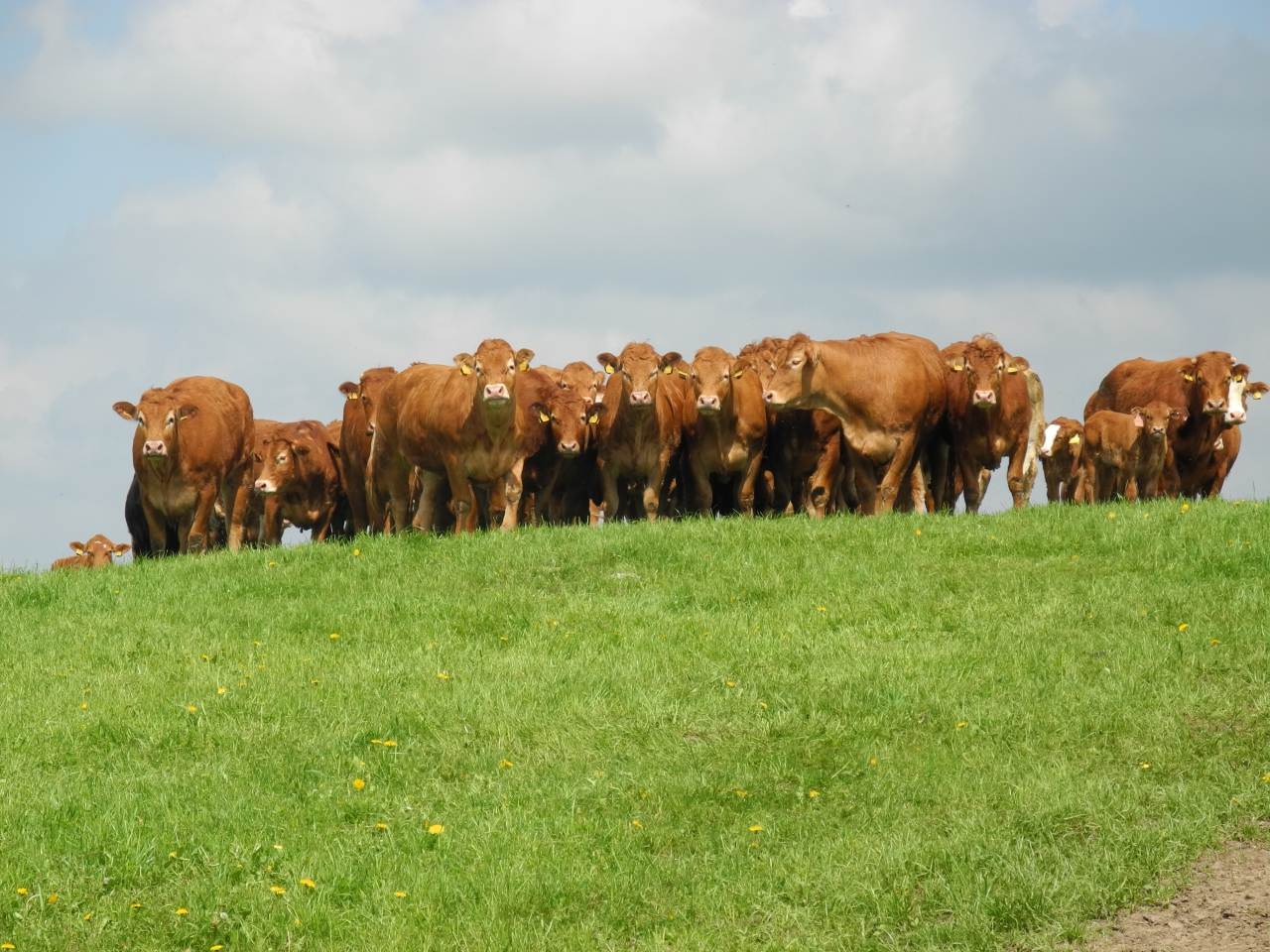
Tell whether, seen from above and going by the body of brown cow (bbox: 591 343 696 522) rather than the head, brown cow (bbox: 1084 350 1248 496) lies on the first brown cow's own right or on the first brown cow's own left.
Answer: on the first brown cow's own left

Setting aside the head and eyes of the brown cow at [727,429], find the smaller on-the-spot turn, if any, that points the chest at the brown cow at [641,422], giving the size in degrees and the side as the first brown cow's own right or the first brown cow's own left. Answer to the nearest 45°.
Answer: approximately 90° to the first brown cow's own right

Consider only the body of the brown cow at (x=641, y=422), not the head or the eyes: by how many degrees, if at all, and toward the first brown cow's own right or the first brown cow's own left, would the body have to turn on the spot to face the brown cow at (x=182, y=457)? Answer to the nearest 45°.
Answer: approximately 90° to the first brown cow's own right

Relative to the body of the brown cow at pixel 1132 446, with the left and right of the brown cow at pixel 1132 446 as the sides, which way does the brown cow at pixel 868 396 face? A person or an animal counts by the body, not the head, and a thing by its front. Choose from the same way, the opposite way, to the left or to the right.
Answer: to the right

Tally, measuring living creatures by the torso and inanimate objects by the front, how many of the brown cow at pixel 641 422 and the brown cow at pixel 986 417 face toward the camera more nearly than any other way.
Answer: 2
